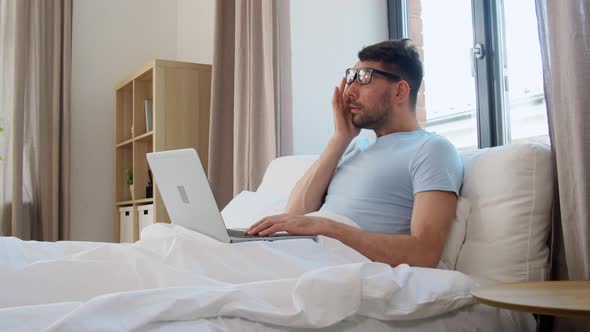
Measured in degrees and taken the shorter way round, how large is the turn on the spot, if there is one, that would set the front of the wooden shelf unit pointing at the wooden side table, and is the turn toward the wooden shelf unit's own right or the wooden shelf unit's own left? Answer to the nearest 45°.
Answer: approximately 90° to the wooden shelf unit's own left

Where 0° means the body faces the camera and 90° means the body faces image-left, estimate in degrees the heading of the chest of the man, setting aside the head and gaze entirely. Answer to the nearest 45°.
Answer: approximately 45°

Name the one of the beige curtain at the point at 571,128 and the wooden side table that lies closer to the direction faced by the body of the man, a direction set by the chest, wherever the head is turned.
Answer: the wooden side table

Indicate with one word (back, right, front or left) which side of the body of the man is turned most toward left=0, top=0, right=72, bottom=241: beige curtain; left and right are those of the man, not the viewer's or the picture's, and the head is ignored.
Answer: right

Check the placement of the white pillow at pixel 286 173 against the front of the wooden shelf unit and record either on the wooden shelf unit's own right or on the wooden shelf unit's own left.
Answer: on the wooden shelf unit's own left

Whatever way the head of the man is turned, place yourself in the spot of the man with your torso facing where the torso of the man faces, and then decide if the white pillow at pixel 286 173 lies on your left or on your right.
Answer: on your right
